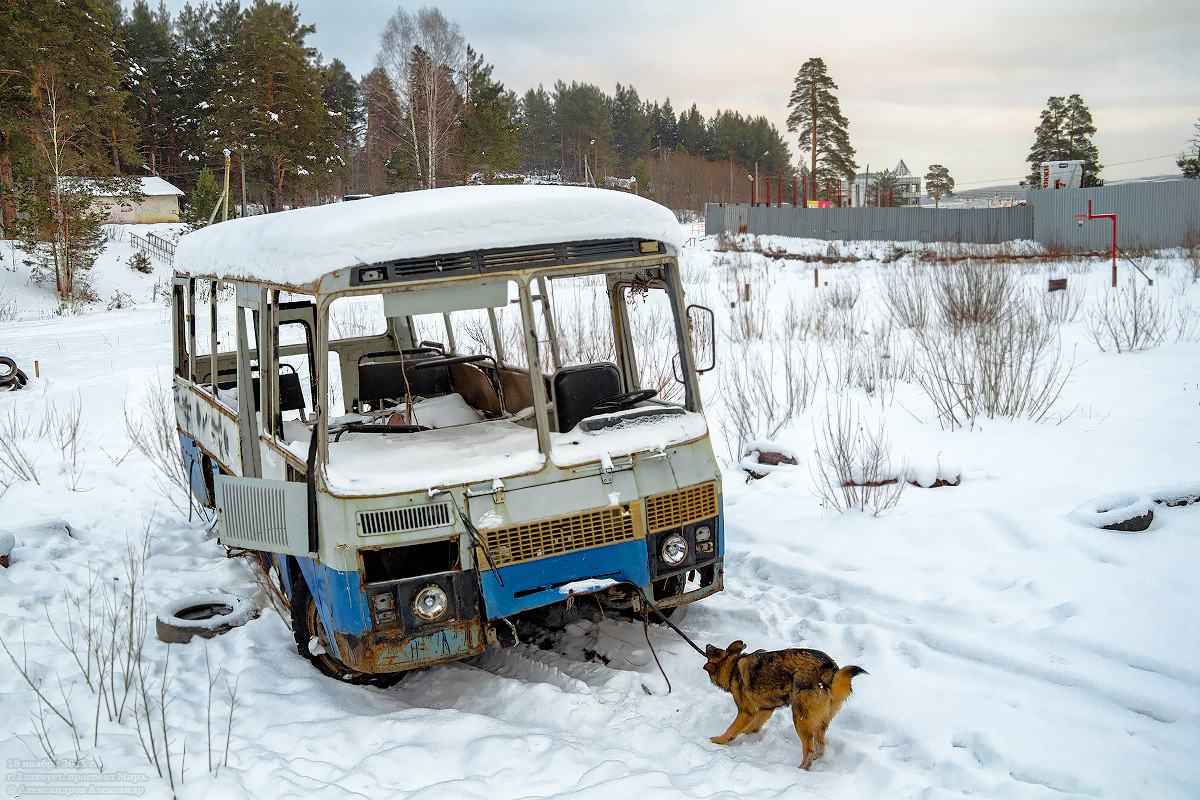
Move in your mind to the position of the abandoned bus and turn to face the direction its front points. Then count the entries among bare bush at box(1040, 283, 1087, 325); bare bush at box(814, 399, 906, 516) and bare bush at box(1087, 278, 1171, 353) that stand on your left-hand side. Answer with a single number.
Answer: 3

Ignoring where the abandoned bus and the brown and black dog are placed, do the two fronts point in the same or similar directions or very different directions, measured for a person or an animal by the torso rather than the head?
very different directions

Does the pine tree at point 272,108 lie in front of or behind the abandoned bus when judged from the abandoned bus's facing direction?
behind

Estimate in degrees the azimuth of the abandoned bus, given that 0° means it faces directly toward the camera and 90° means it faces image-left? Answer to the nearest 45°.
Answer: approximately 315°

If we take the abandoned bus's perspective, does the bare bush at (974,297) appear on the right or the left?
on its left

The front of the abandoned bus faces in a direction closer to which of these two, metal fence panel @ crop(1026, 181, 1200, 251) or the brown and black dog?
the brown and black dog

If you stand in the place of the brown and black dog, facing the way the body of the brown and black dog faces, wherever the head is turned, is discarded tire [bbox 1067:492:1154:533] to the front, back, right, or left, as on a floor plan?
right
